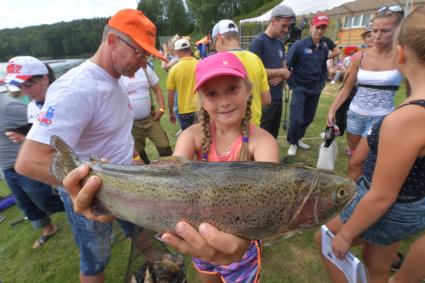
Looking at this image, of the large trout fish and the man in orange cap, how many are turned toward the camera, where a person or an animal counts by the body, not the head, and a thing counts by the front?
0

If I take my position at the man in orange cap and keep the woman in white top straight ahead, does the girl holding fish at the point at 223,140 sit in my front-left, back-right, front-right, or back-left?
front-right

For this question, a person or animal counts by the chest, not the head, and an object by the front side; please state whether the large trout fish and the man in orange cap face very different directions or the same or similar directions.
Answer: same or similar directions

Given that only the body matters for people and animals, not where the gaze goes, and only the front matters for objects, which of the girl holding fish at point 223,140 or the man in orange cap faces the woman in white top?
the man in orange cap

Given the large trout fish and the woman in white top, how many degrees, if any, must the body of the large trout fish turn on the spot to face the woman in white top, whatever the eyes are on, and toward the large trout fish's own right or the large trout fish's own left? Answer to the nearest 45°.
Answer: approximately 45° to the large trout fish's own left

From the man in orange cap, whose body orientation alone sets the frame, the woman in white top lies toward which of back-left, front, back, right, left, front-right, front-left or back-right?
front

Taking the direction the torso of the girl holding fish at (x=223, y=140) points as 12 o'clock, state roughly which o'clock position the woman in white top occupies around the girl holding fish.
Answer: The woman in white top is roughly at 8 o'clock from the girl holding fish.

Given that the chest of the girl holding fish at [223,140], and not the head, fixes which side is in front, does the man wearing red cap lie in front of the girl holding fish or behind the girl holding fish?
behind

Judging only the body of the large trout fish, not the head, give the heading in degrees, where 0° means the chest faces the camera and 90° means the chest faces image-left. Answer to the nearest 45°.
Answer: approximately 270°

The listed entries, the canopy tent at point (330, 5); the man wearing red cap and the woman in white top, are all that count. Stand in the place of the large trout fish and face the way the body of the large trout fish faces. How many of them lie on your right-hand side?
0

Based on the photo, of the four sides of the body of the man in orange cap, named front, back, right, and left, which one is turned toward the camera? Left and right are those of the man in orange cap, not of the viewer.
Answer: right

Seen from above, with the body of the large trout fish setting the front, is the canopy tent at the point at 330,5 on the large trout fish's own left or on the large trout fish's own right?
on the large trout fish's own left

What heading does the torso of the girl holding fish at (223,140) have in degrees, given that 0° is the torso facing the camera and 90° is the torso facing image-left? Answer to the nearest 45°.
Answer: approximately 0°

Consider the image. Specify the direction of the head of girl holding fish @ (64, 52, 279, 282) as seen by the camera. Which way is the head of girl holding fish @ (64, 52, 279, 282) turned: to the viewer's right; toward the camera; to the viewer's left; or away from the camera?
toward the camera
